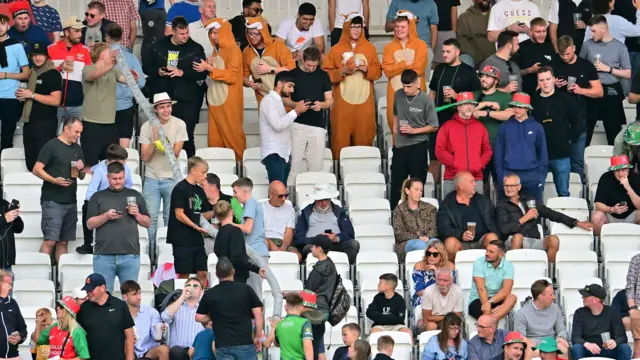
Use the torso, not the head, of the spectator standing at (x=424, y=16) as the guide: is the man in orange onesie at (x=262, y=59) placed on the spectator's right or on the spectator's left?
on the spectator's right

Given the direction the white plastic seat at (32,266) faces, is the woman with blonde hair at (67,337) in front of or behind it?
in front

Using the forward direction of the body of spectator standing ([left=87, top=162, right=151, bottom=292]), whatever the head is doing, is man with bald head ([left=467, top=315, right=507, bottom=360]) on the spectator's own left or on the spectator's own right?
on the spectator's own left

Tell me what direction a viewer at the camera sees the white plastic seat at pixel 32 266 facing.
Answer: facing the viewer

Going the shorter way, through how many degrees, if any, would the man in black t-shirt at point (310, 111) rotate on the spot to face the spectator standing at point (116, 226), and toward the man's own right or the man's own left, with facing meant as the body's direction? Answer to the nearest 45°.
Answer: approximately 45° to the man's own right

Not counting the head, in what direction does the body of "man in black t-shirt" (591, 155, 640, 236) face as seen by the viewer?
toward the camera

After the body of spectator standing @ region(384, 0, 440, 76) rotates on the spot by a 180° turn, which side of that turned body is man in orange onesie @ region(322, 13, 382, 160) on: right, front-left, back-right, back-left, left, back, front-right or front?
back-left

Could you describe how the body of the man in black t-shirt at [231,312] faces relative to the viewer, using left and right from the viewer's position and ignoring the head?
facing away from the viewer

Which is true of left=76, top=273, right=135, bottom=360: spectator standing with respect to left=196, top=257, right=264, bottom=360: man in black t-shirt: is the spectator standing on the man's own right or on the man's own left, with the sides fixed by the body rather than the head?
on the man's own left

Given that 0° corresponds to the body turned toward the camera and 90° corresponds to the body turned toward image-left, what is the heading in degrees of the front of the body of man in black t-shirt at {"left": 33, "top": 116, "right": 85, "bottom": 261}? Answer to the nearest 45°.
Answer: approximately 315°
